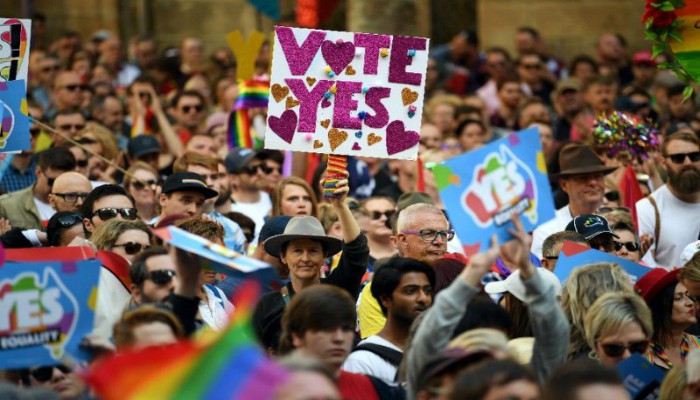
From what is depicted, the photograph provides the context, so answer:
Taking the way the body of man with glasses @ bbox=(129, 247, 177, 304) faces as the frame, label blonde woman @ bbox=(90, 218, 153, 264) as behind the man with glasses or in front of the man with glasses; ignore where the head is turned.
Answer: behind

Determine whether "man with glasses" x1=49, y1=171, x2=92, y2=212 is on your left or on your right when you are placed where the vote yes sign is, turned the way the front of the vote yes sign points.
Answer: on your right

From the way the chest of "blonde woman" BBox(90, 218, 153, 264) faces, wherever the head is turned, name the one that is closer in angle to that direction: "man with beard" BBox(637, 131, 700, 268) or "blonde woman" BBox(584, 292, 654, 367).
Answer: the blonde woman

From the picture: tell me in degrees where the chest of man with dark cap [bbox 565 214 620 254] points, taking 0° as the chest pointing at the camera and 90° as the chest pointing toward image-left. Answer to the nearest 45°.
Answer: approximately 315°

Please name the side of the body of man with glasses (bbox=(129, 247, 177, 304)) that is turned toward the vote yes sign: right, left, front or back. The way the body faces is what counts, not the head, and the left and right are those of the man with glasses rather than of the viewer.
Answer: left

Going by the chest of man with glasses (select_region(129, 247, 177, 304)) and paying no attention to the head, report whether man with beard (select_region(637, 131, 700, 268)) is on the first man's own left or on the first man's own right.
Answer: on the first man's own left

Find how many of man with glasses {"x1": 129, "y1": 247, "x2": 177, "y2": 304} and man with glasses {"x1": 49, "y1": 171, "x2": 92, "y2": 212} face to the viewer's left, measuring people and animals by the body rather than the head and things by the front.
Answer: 0

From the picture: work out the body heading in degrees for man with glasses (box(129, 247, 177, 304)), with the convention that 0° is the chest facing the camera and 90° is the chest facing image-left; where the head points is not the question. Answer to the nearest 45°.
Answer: approximately 315°
